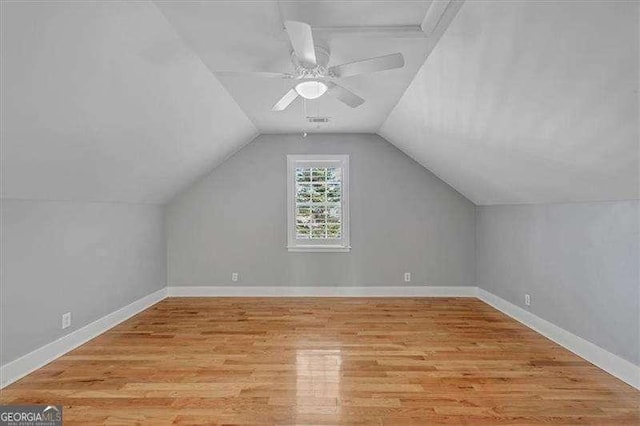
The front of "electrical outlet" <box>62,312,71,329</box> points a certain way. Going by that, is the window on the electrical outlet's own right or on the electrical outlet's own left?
on the electrical outlet's own left

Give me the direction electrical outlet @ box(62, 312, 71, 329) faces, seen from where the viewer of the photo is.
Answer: facing the viewer and to the right of the viewer

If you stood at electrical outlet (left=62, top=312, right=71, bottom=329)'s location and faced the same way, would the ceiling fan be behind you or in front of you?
in front

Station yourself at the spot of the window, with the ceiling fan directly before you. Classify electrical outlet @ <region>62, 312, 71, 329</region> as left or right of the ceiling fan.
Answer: right
